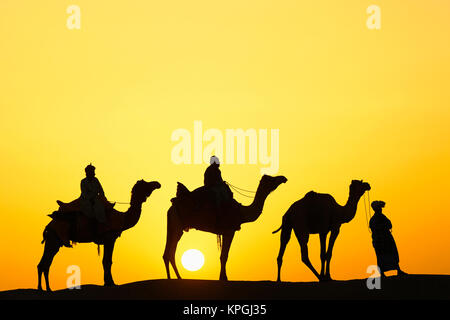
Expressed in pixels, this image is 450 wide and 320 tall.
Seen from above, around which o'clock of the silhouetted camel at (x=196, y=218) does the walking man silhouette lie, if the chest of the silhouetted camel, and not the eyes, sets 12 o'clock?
The walking man silhouette is roughly at 12 o'clock from the silhouetted camel.

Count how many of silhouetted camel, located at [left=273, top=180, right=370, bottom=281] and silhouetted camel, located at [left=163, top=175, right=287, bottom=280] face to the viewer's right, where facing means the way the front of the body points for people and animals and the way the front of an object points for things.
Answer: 2

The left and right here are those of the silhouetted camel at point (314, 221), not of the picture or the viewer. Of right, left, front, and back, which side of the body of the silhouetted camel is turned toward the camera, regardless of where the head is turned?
right

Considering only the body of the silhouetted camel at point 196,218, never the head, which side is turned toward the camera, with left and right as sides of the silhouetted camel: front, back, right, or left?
right

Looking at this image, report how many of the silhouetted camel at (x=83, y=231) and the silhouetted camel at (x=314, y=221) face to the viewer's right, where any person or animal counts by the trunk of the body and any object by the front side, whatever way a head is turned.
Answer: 2

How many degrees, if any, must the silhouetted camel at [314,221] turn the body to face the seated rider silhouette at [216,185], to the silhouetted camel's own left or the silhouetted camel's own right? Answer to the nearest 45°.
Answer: approximately 180°

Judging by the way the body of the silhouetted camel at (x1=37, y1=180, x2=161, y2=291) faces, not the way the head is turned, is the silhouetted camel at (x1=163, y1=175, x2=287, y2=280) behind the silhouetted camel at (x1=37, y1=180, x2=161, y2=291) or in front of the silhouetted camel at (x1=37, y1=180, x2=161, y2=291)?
in front

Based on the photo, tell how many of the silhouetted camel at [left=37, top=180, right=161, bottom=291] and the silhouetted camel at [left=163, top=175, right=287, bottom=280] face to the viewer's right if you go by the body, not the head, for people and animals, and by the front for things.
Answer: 2

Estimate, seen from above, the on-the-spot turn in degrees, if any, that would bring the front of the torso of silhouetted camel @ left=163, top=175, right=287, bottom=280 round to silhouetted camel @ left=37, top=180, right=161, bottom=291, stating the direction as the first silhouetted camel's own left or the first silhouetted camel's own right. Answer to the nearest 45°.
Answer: approximately 180°

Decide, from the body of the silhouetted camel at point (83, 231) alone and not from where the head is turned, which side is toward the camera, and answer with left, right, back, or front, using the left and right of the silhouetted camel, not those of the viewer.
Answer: right

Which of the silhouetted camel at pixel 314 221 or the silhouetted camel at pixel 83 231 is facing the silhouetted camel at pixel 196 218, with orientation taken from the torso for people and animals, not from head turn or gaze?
the silhouetted camel at pixel 83 231
